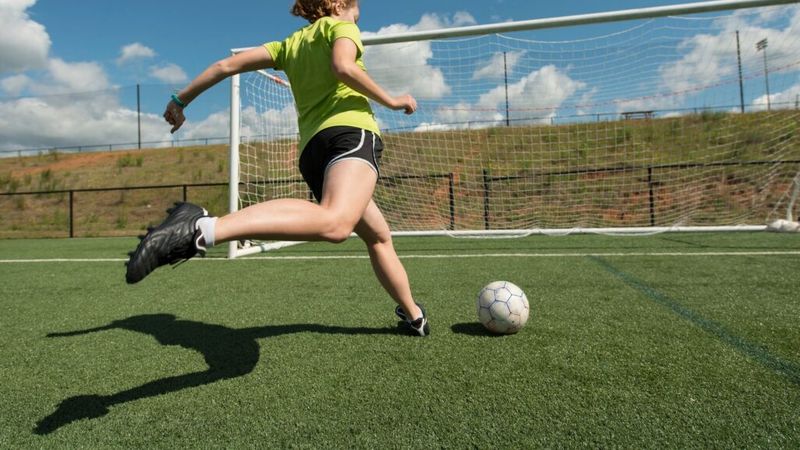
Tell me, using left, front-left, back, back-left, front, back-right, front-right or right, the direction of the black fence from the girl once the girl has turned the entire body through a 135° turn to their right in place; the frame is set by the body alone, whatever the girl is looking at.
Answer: back

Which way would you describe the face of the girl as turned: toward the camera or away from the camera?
away from the camera

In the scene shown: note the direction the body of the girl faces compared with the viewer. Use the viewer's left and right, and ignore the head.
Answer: facing away from the viewer and to the right of the viewer

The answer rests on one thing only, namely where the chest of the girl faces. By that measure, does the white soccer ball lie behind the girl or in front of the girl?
in front

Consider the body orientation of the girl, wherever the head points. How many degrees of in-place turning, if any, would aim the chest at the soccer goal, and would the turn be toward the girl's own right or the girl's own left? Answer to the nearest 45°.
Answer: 0° — they already face it
